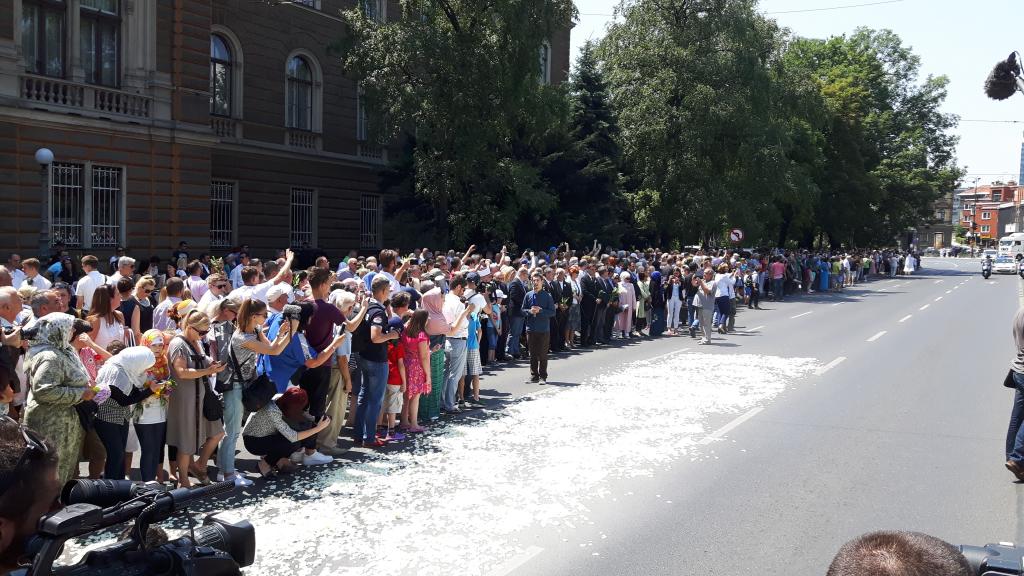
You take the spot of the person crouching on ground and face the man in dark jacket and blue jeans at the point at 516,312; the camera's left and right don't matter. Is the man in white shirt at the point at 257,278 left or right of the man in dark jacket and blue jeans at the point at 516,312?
left

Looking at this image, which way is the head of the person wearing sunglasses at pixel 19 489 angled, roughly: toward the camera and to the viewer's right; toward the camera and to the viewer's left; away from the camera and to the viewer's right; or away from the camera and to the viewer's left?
away from the camera and to the viewer's right

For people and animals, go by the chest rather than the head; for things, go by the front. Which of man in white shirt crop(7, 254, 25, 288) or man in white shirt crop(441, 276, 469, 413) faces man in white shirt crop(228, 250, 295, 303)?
man in white shirt crop(7, 254, 25, 288)

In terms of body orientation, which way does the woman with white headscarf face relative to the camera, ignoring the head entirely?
to the viewer's right

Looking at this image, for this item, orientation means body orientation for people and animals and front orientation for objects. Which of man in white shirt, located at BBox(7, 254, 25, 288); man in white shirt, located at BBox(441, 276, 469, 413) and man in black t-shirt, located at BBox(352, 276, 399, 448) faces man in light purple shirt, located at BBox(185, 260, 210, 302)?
man in white shirt, located at BBox(7, 254, 25, 288)

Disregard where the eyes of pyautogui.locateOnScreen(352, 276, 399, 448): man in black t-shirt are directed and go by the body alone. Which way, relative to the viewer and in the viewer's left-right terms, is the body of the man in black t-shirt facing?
facing to the right of the viewer

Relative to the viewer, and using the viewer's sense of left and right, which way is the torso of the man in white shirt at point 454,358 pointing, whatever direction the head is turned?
facing to the right of the viewer

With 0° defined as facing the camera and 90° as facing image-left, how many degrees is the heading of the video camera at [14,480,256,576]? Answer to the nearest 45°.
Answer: approximately 270°

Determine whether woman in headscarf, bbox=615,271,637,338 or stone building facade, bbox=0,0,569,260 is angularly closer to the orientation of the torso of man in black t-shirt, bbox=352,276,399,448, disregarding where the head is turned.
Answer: the woman in headscarf

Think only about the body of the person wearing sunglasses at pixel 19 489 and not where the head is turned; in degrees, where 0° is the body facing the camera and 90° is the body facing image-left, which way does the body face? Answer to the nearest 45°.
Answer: approximately 270°
